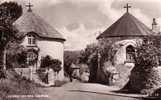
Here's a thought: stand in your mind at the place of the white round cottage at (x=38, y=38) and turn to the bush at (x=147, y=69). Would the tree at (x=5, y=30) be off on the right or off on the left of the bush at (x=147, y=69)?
right

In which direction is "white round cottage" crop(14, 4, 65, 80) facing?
toward the camera

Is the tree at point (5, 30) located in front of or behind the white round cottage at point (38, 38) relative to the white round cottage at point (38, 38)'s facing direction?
in front

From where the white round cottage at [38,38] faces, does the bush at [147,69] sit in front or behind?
in front
